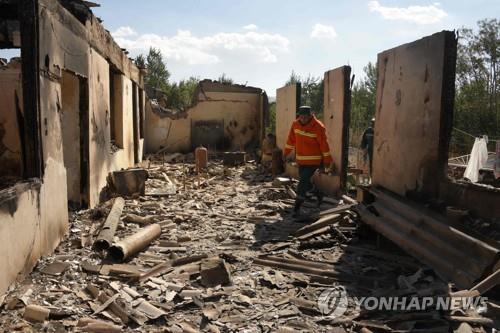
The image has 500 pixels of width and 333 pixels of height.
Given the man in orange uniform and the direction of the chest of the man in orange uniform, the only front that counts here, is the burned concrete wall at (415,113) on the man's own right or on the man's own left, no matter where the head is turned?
on the man's own left

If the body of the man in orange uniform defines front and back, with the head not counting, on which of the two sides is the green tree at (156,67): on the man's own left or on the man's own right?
on the man's own right

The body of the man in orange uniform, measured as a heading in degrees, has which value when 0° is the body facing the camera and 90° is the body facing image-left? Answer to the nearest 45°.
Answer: approximately 45°

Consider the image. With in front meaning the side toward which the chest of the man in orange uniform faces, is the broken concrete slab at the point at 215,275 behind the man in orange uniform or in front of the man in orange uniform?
in front

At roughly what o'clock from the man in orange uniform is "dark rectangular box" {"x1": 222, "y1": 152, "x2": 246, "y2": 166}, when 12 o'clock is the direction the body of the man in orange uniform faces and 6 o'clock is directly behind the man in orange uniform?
The dark rectangular box is roughly at 4 o'clock from the man in orange uniform.

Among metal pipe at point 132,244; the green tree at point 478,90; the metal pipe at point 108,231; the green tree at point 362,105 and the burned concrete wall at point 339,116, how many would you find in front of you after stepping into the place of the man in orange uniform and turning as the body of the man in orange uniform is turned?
2

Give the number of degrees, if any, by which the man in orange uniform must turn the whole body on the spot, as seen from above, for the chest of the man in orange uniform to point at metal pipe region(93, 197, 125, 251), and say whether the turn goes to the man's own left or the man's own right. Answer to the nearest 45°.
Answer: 0° — they already face it

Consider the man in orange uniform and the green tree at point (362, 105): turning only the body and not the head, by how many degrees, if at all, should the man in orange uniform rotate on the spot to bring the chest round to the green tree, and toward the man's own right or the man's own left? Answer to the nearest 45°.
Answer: approximately 135° to the man's own right

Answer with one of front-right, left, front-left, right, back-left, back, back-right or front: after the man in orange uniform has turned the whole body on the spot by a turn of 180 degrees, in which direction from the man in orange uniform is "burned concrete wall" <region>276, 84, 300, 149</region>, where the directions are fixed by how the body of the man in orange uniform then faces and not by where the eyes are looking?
front-left

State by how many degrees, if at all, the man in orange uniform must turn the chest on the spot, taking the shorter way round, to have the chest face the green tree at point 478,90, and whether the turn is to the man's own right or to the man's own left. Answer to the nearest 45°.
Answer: approximately 180°

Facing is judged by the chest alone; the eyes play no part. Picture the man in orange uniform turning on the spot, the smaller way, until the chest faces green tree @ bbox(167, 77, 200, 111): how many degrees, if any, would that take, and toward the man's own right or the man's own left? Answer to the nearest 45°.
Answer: approximately 135° to the man's own right

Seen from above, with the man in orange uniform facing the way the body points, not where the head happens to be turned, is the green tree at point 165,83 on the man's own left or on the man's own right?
on the man's own right

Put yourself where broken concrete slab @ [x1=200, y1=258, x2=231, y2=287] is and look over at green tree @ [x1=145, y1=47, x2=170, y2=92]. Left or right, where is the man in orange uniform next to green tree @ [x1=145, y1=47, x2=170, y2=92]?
right

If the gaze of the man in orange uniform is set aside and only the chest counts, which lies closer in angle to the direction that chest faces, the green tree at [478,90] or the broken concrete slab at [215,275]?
the broken concrete slab
